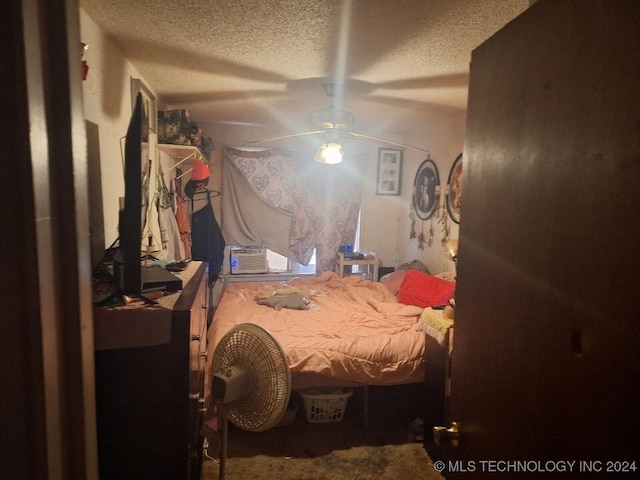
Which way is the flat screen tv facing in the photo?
to the viewer's right

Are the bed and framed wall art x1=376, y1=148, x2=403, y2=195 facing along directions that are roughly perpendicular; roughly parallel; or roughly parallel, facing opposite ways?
roughly perpendicular

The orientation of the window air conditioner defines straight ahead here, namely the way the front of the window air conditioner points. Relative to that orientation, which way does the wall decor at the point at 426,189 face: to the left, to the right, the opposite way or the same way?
to the right

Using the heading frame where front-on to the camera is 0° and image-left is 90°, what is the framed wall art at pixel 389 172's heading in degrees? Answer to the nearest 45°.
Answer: approximately 0°

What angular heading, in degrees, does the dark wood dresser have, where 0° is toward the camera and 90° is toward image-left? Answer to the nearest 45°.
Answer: approximately 270°

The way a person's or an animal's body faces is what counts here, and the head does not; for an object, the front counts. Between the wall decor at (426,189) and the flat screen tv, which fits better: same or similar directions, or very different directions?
very different directions

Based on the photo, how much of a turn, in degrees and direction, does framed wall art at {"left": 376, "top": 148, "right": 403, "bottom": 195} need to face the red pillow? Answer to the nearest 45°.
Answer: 0° — it already faces it

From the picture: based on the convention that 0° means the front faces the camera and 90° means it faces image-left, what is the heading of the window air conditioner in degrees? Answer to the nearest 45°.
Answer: approximately 0°

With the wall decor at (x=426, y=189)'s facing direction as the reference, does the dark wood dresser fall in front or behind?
in front

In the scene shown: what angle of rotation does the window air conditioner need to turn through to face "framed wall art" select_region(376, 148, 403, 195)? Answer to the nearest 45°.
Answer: approximately 90° to its left
